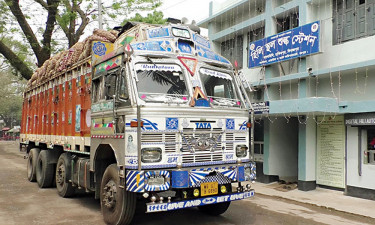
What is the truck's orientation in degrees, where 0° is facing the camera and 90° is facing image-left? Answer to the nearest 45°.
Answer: approximately 315°

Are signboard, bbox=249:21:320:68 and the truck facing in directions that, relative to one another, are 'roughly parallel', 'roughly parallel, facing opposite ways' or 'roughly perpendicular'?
roughly perpendicular

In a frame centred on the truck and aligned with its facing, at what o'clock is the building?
The building is roughly at 9 o'clock from the truck.

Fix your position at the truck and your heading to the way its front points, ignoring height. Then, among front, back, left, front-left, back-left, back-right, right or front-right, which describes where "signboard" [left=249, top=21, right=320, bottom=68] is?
left

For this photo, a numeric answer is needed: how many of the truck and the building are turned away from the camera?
0

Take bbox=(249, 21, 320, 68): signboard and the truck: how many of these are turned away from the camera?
0

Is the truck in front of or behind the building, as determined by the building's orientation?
in front
